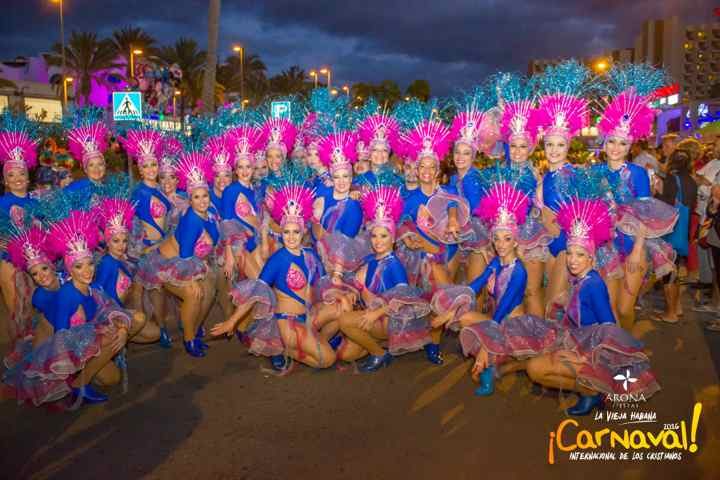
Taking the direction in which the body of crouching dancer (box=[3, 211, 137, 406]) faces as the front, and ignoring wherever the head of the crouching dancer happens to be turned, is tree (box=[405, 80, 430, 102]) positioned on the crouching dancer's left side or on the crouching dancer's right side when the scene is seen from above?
on the crouching dancer's left side

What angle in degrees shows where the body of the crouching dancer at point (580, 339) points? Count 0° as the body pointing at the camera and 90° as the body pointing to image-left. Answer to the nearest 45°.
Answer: approximately 45°

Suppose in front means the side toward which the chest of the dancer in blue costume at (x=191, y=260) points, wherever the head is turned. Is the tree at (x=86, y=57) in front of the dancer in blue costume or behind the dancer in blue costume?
behind

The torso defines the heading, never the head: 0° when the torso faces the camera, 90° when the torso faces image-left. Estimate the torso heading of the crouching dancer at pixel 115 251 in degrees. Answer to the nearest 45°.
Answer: approximately 315°

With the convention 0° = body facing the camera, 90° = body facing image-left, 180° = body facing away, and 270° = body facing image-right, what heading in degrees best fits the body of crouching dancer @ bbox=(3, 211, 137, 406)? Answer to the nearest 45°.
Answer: approximately 315°

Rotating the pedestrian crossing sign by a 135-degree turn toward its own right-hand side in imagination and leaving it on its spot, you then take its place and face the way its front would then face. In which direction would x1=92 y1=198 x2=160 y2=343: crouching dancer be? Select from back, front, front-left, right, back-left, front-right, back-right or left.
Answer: back-left

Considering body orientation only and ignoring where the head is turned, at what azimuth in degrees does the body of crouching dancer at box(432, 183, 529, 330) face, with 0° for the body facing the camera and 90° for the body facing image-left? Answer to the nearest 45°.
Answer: approximately 45°

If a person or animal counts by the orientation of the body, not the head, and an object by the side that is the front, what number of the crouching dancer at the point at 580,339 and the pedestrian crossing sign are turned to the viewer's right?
0

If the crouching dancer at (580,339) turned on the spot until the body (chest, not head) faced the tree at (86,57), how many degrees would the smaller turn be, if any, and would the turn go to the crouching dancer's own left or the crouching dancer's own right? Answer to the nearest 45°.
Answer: approximately 90° to the crouching dancer's own right
